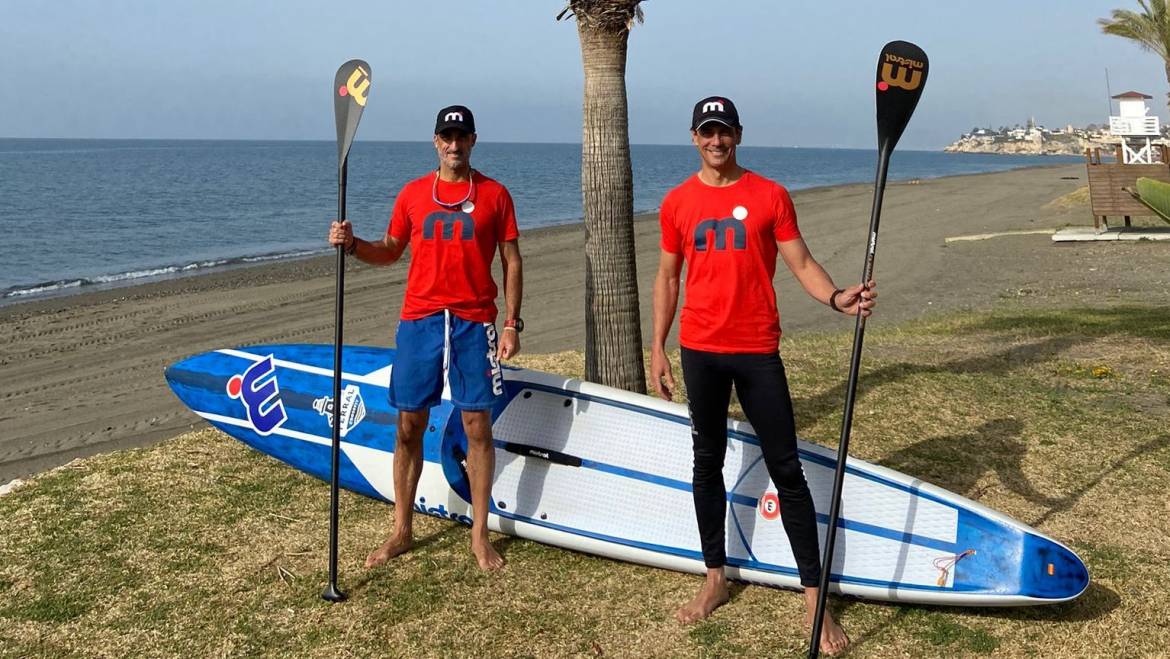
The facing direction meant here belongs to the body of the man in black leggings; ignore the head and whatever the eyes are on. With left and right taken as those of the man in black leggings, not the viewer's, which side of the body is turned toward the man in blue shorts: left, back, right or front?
right

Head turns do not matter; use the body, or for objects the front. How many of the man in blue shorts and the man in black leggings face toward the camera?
2

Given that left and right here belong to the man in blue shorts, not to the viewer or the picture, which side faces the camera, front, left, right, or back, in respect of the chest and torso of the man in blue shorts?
front

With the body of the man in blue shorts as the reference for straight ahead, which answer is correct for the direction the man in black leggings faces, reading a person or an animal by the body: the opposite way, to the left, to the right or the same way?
the same way

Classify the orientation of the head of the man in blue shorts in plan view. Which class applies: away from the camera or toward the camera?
toward the camera

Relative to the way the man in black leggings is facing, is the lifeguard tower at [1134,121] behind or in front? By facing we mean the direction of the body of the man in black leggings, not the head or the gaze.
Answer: behind

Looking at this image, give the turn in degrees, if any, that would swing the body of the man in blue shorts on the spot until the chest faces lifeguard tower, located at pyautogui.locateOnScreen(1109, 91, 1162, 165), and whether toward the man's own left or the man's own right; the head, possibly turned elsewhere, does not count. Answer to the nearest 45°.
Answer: approximately 135° to the man's own left

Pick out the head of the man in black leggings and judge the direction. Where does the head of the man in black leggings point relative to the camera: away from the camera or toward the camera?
toward the camera
